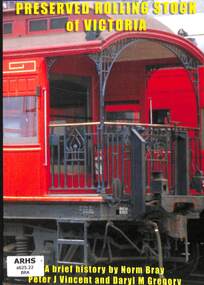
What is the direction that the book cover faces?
toward the camera
